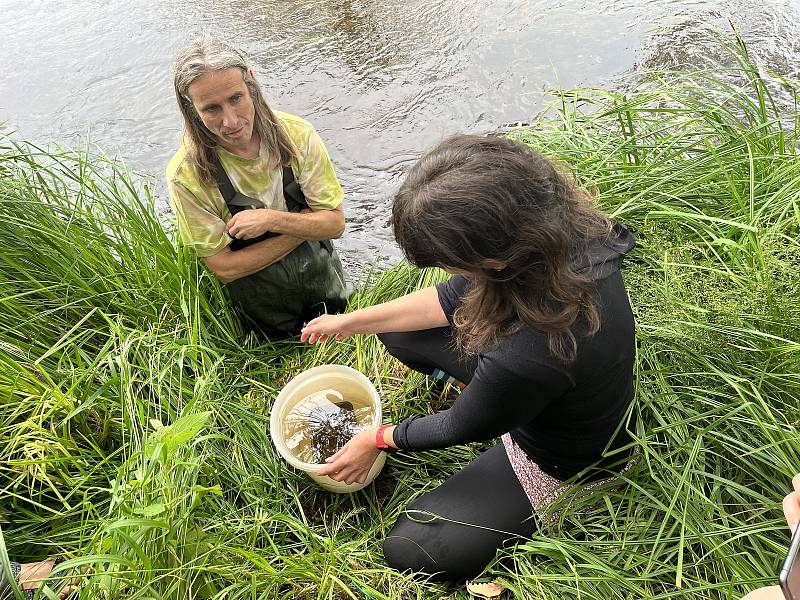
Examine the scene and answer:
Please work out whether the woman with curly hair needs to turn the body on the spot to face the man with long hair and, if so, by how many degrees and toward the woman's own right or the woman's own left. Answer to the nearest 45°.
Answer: approximately 45° to the woman's own right

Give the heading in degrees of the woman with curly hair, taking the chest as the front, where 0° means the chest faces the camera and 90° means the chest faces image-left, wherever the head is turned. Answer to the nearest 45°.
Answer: approximately 90°

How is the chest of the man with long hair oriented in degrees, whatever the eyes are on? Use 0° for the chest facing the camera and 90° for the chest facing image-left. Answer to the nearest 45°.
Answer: approximately 0°

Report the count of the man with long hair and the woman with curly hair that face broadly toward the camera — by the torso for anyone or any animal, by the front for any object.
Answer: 1
